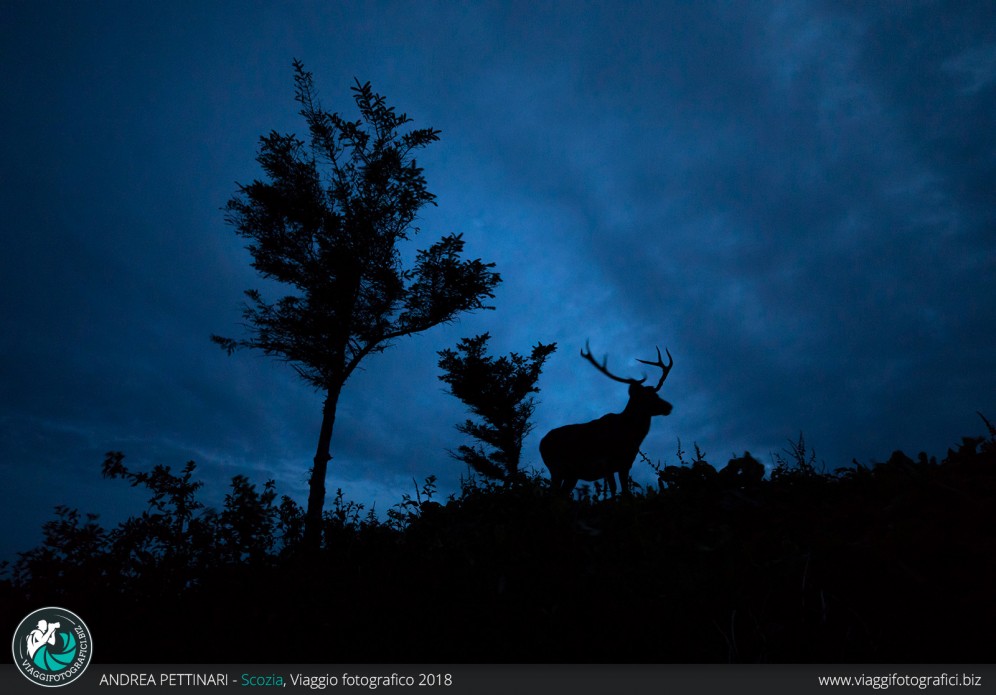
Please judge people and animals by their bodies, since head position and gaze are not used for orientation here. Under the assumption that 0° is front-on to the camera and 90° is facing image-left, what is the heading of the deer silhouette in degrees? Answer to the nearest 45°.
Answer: approximately 270°
